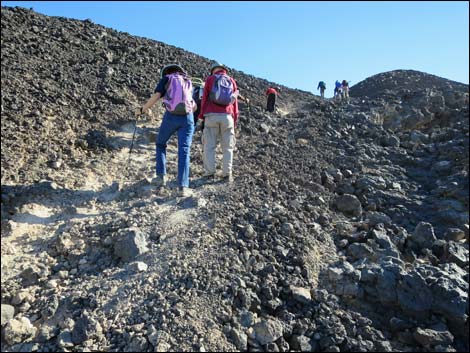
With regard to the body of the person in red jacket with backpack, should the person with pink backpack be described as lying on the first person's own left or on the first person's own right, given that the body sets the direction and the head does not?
on the first person's own left

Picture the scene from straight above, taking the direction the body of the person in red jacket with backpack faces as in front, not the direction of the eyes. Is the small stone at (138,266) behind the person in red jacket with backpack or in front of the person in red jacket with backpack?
behind

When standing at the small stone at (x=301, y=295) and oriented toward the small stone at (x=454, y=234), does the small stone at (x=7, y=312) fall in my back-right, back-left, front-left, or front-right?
back-left

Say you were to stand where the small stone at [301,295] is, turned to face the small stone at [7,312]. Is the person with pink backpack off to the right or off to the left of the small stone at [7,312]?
right

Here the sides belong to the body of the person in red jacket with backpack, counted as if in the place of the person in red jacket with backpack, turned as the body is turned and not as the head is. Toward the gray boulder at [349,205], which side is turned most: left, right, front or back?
right

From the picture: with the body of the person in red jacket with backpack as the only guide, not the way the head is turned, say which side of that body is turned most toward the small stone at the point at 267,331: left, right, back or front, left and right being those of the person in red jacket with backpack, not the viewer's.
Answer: back

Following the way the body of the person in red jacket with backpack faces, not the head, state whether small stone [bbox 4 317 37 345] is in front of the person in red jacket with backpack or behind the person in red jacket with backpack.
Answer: behind

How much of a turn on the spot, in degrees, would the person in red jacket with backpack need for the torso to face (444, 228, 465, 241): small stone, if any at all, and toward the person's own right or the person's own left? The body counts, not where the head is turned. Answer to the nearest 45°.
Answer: approximately 90° to the person's own right

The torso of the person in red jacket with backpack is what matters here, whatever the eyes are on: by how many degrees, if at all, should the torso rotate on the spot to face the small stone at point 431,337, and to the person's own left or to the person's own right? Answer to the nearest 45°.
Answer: approximately 135° to the person's own right

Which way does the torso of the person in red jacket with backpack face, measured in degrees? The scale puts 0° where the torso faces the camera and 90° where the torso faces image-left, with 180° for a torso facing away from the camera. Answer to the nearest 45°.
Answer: approximately 180°

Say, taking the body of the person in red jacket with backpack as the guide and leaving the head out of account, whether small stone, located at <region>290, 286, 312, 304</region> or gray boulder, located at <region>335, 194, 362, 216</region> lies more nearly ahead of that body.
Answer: the gray boulder

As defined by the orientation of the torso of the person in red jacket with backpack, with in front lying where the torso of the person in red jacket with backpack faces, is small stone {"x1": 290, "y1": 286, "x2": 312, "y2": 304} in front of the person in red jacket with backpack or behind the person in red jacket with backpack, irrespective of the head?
behind
